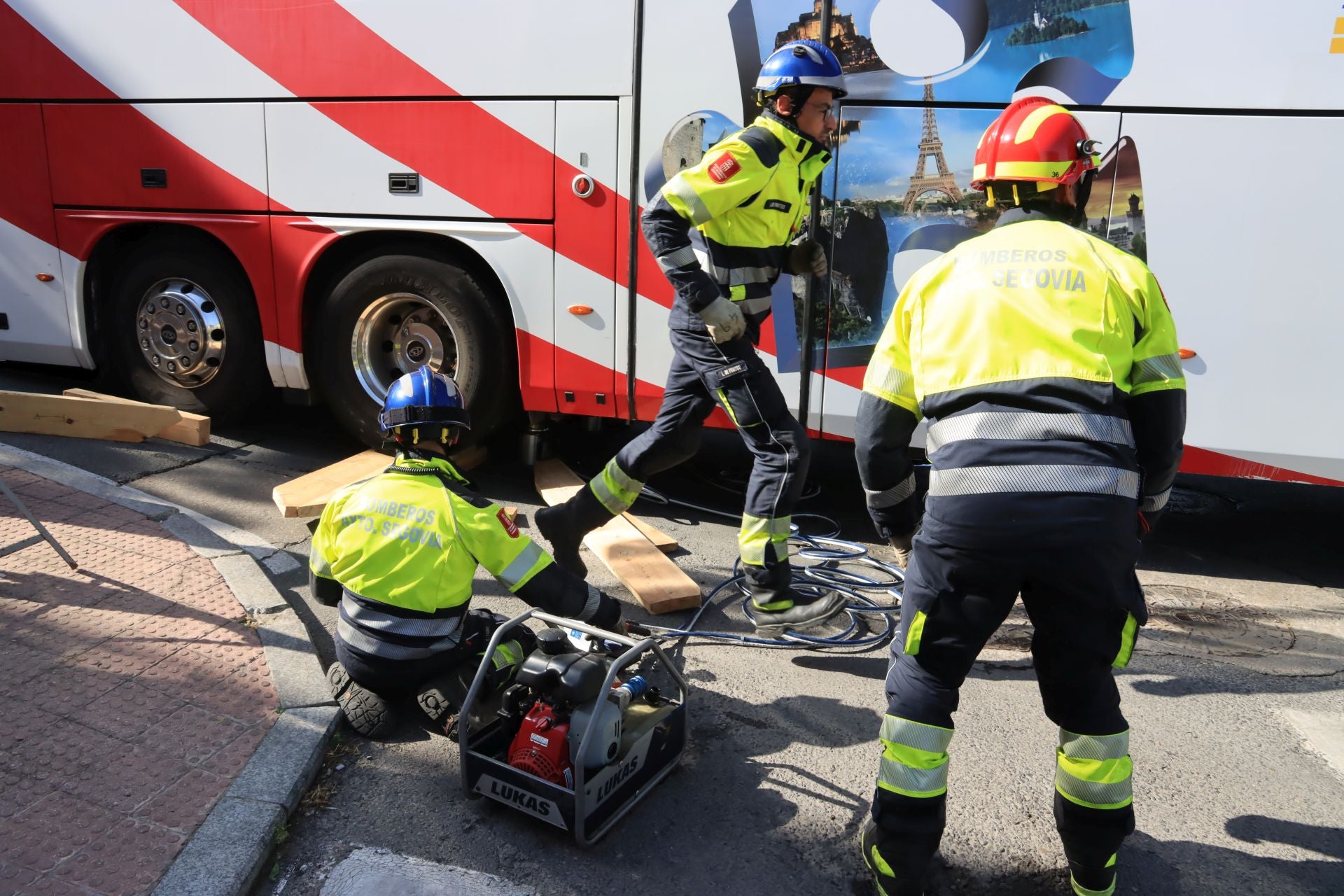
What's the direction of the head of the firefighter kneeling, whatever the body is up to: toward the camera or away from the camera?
away from the camera

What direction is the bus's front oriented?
to the viewer's right

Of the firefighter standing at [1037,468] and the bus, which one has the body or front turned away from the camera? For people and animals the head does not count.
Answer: the firefighter standing

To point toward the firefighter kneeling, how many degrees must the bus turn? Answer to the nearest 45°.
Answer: approximately 90° to its right

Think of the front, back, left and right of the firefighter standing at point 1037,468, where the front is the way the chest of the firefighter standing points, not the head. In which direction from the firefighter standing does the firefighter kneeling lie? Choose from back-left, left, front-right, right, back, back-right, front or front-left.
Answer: left

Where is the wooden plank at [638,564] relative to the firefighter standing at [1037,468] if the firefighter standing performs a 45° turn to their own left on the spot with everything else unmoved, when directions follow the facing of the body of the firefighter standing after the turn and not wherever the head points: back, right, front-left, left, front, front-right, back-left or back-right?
front

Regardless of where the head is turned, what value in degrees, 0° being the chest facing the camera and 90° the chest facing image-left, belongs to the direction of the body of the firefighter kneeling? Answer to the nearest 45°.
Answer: approximately 225°

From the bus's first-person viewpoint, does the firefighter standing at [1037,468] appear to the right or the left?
on its right

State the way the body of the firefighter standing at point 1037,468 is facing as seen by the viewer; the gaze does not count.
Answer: away from the camera

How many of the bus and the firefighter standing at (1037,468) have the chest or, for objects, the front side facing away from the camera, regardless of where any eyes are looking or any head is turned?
1
